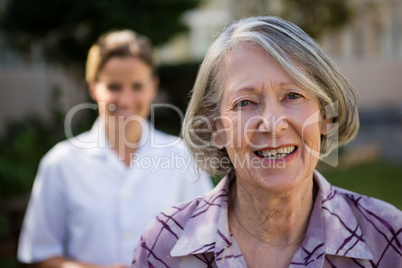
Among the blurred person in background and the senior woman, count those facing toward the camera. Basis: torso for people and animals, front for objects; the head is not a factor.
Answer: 2

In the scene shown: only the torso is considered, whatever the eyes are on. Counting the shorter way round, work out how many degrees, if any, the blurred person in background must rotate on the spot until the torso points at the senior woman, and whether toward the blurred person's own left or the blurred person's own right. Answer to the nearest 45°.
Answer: approximately 45° to the blurred person's own left

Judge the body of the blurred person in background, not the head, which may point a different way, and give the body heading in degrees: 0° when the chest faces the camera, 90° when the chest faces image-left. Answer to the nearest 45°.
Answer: approximately 0°

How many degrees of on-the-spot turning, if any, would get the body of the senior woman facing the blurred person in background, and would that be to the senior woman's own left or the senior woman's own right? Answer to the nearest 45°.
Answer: approximately 135° to the senior woman's own right
